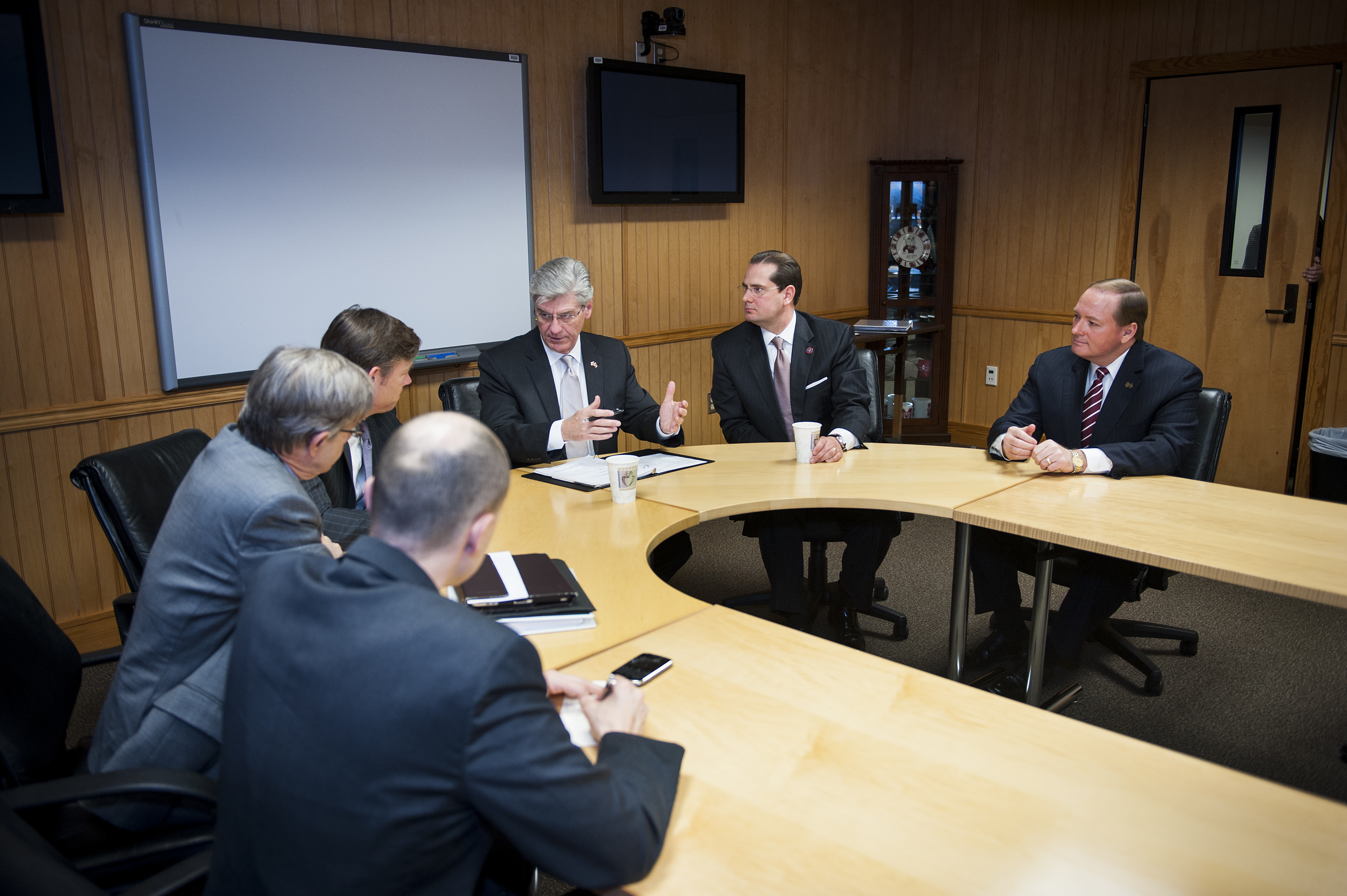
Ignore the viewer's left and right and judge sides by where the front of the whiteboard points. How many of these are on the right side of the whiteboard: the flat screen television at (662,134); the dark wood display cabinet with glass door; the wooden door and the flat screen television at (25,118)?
1

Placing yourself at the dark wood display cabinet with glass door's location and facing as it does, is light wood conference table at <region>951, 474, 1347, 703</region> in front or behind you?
in front

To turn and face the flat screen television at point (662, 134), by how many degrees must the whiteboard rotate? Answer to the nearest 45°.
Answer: approximately 90° to its left

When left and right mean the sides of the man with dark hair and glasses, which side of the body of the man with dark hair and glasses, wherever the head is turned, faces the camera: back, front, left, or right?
front

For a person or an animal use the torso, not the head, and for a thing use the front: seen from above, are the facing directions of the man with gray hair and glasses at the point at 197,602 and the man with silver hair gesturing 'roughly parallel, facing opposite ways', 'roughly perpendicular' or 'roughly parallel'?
roughly parallel, facing opposite ways

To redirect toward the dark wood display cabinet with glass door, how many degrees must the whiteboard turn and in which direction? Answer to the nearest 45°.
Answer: approximately 45° to its left

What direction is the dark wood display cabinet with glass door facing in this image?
toward the camera

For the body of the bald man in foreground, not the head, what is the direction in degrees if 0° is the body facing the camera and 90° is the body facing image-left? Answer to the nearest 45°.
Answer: approximately 225°

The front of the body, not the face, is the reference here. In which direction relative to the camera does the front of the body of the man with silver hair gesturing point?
toward the camera

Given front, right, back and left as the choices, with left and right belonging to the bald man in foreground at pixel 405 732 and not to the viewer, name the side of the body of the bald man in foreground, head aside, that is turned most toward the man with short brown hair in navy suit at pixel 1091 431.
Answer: front

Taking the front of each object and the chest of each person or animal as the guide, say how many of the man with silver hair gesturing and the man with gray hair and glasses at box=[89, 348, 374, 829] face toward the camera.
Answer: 1

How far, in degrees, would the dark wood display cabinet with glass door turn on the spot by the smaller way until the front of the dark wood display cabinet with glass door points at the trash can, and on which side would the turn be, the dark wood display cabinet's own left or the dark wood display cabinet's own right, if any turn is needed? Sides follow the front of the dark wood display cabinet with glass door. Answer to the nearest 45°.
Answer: approximately 45° to the dark wood display cabinet's own left

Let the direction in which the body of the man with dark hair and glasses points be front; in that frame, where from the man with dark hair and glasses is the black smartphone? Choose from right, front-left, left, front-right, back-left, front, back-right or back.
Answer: front

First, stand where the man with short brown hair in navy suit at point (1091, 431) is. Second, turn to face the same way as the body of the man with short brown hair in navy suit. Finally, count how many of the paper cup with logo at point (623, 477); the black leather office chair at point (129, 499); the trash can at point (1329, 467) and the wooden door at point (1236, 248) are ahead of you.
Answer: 2

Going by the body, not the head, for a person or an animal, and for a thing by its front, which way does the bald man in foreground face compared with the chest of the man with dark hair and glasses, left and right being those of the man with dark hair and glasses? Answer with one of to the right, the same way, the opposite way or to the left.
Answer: the opposite way

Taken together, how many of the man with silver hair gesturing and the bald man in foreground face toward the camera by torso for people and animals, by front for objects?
1

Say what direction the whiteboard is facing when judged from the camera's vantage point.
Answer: facing the viewer and to the right of the viewer

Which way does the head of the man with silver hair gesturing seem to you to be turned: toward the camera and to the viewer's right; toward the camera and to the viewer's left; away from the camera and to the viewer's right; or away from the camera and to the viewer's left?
toward the camera and to the viewer's left

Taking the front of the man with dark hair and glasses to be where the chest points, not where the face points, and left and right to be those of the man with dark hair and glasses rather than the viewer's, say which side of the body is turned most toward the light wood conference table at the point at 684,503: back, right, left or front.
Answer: front
